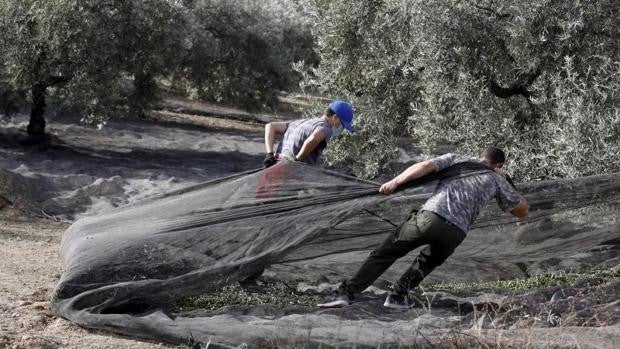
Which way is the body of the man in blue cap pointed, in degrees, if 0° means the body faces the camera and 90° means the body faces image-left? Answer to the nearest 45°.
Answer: approximately 270°

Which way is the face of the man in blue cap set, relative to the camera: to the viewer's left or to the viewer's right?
to the viewer's right

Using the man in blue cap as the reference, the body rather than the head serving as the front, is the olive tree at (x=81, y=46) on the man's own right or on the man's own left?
on the man's own left

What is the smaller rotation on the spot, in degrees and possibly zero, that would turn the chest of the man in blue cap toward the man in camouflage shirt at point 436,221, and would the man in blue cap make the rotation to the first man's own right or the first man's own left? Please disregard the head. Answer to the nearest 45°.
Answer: approximately 45° to the first man's own right

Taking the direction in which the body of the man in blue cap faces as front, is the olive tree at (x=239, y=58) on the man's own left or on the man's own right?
on the man's own left
